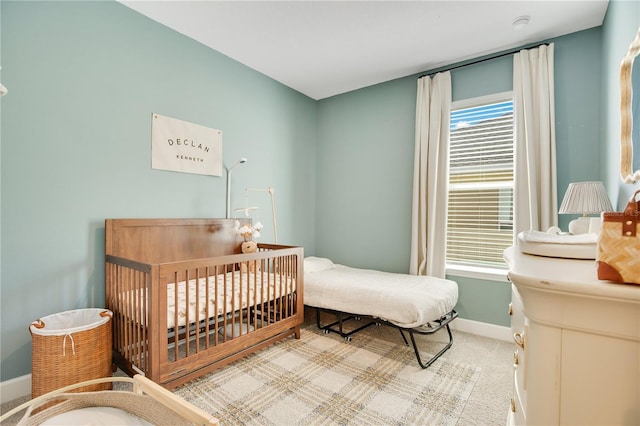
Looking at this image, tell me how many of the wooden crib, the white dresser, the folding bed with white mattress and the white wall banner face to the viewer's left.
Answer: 1

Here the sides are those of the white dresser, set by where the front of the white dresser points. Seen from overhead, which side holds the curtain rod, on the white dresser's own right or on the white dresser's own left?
on the white dresser's own right

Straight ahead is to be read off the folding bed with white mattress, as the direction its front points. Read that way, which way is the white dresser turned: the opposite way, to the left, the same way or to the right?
the opposite way

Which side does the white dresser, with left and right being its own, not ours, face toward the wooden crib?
front

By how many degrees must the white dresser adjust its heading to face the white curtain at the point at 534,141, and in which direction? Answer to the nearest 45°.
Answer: approximately 90° to its right

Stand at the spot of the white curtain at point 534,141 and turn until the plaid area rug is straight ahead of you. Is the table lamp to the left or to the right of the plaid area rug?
left

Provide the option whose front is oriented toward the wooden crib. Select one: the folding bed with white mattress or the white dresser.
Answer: the white dresser

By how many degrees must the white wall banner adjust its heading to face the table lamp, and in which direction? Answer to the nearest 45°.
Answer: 0° — it already faces it

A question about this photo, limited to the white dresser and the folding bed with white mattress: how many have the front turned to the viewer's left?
1

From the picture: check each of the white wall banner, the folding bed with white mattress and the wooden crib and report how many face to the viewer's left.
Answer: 0

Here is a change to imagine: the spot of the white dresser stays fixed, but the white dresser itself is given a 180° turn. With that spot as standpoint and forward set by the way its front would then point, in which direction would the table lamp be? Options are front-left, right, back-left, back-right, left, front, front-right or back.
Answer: left

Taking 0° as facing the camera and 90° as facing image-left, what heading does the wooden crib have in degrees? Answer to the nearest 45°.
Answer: approximately 315°

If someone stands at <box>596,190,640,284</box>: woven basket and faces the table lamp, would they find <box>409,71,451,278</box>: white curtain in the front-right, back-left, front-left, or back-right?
front-left

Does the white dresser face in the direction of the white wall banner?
yes

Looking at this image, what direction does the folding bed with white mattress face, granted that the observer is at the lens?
facing the viewer and to the right of the viewer

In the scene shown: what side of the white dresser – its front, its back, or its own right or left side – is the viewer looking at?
left
